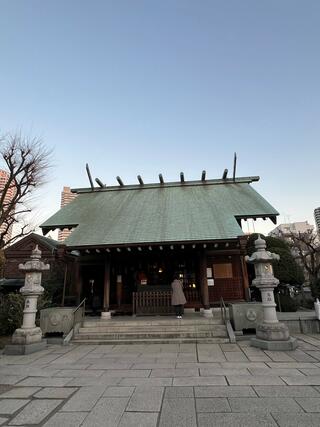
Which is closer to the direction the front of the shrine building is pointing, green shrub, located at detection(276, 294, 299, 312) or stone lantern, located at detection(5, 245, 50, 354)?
the stone lantern

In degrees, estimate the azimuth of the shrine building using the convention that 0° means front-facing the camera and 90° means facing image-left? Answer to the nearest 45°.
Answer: approximately 0°

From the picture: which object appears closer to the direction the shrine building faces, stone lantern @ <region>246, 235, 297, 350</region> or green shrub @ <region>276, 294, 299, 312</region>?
the stone lantern

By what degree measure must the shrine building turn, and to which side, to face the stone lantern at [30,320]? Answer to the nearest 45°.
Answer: approximately 45° to its right

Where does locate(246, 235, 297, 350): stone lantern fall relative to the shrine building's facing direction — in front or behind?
in front

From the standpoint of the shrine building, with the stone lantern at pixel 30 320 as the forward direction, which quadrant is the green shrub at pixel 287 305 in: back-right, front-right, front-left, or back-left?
back-left

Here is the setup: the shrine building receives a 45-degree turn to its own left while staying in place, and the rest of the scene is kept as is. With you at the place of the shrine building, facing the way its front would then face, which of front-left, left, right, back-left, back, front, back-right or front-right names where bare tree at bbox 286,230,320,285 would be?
left

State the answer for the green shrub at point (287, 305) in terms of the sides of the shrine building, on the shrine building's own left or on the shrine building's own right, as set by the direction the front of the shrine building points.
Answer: on the shrine building's own left
